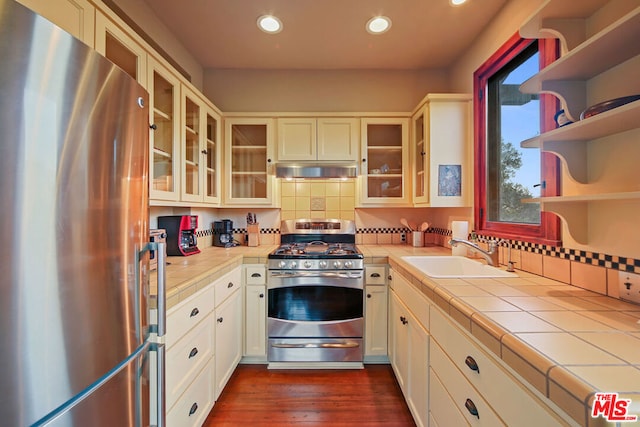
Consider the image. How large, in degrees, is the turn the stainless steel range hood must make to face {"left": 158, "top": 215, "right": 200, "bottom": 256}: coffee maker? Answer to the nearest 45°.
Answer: approximately 90° to its right

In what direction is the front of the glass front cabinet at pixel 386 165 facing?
toward the camera

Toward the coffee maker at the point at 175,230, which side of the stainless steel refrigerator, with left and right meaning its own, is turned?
left

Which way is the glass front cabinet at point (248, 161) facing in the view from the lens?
facing the viewer

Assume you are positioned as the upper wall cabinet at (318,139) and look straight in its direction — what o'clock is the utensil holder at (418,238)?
The utensil holder is roughly at 9 o'clock from the upper wall cabinet.

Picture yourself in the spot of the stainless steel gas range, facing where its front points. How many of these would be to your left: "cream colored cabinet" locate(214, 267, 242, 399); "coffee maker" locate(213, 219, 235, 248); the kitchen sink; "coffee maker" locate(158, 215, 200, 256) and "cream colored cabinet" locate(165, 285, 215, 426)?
1

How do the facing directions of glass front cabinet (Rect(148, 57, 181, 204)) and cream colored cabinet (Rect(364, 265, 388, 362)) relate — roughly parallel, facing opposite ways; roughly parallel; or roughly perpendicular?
roughly perpendicular

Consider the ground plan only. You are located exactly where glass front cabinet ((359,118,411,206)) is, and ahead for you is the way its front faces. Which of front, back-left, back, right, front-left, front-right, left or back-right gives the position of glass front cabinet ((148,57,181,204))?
front-right

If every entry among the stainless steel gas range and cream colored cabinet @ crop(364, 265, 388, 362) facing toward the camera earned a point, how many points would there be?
2

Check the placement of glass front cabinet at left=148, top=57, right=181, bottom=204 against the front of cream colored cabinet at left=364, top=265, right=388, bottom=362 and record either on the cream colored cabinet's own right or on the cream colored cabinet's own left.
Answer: on the cream colored cabinet's own right

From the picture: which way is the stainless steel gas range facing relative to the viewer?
toward the camera

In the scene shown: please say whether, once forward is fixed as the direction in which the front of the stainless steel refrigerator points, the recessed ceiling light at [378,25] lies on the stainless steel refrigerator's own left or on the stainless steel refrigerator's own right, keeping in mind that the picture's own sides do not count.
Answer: on the stainless steel refrigerator's own left
